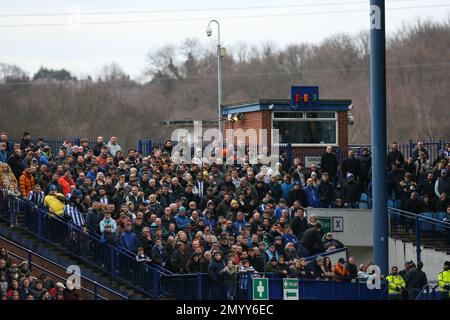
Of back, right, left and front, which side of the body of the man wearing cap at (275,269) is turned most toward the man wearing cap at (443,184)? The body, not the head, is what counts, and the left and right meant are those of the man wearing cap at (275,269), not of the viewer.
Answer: left

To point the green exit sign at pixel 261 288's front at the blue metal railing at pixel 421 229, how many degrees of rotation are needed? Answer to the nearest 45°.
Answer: approximately 135° to its left

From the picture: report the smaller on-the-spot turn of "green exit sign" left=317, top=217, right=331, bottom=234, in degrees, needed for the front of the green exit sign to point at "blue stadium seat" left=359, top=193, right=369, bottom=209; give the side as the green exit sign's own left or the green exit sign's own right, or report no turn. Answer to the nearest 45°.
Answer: approximately 135° to the green exit sign's own left

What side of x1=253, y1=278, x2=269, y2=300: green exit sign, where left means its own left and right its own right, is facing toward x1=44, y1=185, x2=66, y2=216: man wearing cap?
right

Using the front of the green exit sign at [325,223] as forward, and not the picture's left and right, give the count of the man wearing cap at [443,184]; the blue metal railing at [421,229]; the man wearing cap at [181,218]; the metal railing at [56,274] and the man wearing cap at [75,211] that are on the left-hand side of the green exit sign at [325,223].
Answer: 2

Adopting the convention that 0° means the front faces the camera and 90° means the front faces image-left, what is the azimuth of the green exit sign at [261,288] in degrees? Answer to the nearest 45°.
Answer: approximately 0°

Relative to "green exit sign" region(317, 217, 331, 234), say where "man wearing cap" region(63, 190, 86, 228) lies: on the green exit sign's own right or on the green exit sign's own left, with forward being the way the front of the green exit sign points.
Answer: on the green exit sign's own right

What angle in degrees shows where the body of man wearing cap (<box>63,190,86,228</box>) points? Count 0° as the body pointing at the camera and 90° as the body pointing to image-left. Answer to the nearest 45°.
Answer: approximately 315°

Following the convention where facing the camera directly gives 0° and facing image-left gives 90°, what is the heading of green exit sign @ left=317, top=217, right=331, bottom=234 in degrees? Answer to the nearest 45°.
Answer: approximately 0°

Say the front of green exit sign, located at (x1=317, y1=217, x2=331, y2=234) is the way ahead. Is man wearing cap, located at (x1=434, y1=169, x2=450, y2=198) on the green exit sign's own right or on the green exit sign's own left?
on the green exit sign's own left
